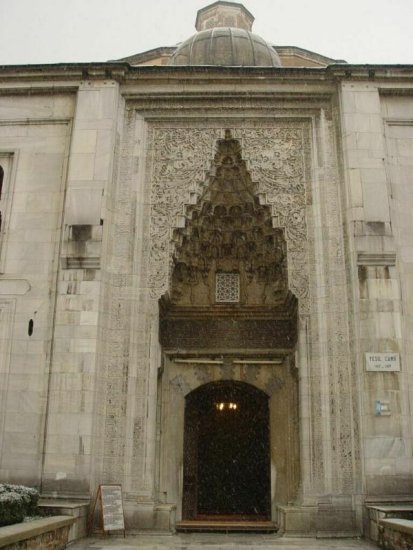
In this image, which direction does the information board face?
toward the camera

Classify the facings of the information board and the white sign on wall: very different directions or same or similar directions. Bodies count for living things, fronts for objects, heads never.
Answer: same or similar directions

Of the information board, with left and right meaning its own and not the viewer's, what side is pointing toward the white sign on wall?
left

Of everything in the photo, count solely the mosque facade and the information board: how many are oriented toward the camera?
2

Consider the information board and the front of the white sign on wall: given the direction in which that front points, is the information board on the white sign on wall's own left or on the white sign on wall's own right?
on the white sign on wall's own right

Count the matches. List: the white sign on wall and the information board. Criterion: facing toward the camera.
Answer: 2

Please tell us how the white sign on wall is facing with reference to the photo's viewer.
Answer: facing the viewer

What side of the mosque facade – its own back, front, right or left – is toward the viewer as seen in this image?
front

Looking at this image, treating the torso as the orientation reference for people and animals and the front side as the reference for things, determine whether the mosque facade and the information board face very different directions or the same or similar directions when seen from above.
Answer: same or similar directions
